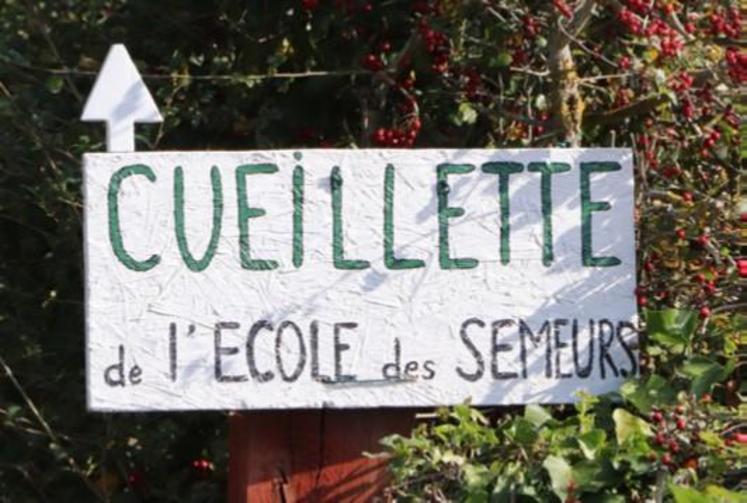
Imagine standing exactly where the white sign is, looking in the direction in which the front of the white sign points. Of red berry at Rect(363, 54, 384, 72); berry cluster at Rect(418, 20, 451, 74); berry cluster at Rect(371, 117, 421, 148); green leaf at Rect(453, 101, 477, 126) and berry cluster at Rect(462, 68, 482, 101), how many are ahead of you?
0

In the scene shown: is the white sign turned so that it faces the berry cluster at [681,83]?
no

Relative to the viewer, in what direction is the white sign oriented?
toward the camera

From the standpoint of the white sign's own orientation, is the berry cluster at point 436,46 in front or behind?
behind

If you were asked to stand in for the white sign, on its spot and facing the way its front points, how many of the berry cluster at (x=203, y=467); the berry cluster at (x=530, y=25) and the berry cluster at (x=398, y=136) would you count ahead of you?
0

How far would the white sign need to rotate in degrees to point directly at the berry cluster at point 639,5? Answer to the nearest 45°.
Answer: approximately 135° to its left

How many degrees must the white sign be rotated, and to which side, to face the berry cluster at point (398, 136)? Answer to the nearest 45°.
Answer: approximately 180°

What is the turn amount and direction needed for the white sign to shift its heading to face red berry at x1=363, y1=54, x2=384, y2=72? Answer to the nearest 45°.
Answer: approximately 180°

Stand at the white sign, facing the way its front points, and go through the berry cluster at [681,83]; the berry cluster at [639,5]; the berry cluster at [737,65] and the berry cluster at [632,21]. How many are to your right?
0

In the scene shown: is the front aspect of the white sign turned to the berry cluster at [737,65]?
no

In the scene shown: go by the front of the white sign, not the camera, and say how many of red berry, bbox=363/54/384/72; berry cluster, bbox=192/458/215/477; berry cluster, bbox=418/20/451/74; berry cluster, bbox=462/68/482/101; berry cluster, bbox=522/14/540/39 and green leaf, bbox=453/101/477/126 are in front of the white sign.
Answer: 0

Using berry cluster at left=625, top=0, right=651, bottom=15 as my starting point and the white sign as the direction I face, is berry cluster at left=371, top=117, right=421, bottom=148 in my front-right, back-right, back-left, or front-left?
front-right
